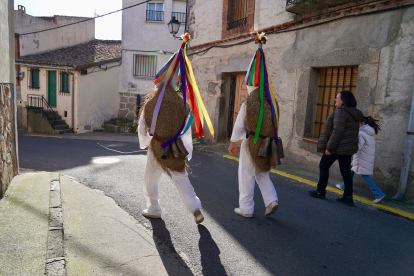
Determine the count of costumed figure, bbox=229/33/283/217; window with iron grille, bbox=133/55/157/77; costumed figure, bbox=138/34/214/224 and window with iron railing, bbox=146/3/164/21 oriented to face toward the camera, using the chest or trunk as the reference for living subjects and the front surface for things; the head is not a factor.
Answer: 2

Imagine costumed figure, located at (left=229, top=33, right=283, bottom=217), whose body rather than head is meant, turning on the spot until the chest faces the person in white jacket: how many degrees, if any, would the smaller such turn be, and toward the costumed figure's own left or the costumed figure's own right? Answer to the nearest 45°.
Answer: approximately 90° to the costumed figure's own right

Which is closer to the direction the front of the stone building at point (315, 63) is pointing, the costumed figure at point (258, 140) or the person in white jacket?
the costumed figure

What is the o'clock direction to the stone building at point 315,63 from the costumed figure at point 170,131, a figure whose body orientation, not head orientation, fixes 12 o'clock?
The stone building is roughly at 3 o'clock from the costumed figure.

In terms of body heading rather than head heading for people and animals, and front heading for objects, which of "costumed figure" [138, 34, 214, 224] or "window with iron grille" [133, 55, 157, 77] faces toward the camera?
the window with iron grille

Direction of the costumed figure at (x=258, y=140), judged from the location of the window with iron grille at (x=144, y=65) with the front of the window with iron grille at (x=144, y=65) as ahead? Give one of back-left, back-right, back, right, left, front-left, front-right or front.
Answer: front

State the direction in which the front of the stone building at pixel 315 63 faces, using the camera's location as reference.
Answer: facing the viewer and to the left of the viewer

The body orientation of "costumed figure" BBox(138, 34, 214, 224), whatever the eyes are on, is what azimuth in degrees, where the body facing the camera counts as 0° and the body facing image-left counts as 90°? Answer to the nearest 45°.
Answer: approximately 135°

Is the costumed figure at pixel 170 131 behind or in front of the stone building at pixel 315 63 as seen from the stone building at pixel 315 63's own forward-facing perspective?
in front

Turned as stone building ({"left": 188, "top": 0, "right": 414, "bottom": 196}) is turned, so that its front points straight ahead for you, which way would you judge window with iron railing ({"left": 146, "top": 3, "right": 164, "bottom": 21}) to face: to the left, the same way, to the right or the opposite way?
to the left

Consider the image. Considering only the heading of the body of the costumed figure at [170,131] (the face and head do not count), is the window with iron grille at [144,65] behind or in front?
in front

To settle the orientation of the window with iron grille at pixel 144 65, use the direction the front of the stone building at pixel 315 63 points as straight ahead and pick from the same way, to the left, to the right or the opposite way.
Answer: to the left

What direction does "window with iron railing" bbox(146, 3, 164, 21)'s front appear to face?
toward the camera

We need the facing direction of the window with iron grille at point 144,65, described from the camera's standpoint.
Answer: facing the viewer

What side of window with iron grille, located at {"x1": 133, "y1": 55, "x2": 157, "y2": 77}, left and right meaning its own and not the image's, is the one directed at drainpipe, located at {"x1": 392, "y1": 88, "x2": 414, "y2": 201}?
front

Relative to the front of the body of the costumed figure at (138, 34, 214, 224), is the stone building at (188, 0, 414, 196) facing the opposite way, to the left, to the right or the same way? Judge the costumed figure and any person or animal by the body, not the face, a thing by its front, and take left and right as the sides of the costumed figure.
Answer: to the left

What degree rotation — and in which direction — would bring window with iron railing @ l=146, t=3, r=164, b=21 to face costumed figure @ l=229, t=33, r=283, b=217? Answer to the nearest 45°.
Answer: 0° — it already faces them
